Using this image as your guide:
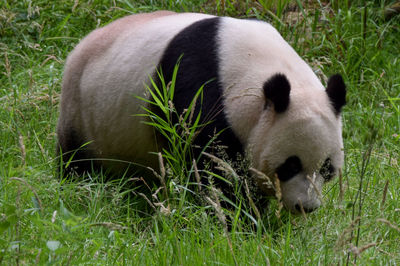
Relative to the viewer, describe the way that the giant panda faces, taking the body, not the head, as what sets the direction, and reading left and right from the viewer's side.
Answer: facing the viewer and to the right of the viewer
